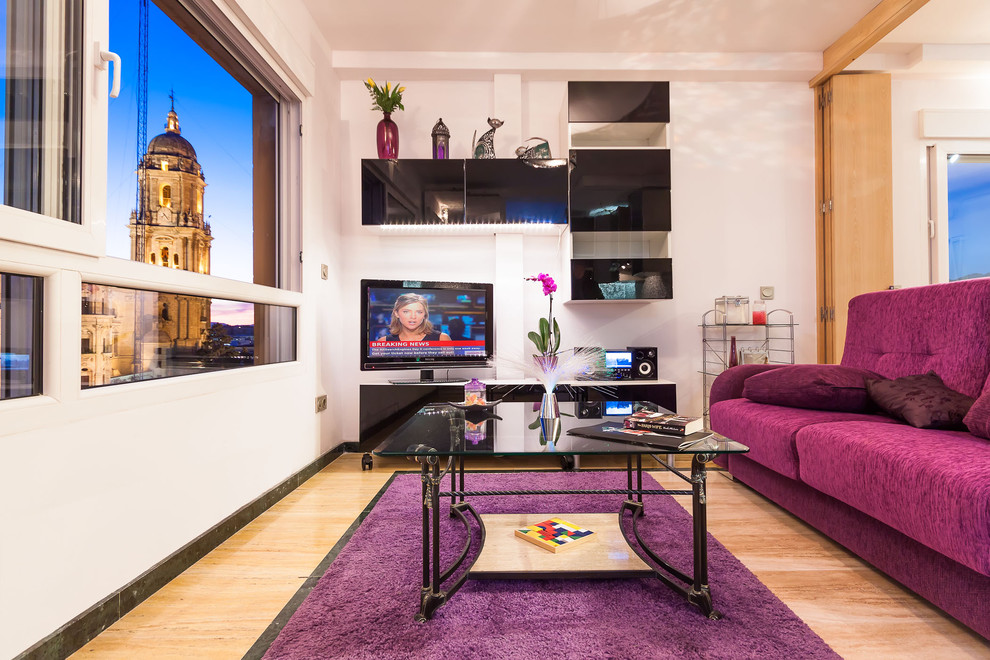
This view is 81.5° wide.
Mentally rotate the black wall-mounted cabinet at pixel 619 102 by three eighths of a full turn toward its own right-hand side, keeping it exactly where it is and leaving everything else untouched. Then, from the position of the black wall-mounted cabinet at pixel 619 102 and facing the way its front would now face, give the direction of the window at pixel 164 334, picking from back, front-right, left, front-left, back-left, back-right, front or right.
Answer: left

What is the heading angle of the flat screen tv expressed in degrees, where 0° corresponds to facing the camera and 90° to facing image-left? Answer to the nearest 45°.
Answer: approximately 0°

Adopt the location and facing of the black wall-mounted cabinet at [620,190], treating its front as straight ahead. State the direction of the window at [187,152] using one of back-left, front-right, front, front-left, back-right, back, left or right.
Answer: front-right

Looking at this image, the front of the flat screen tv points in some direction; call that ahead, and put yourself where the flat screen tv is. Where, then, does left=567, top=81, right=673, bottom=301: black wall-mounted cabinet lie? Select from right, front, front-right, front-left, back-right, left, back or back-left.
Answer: left

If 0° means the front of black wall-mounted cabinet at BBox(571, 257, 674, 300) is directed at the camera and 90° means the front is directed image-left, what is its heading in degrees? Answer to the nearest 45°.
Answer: approximately 0°

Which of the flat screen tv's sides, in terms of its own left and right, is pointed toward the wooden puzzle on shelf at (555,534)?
front
